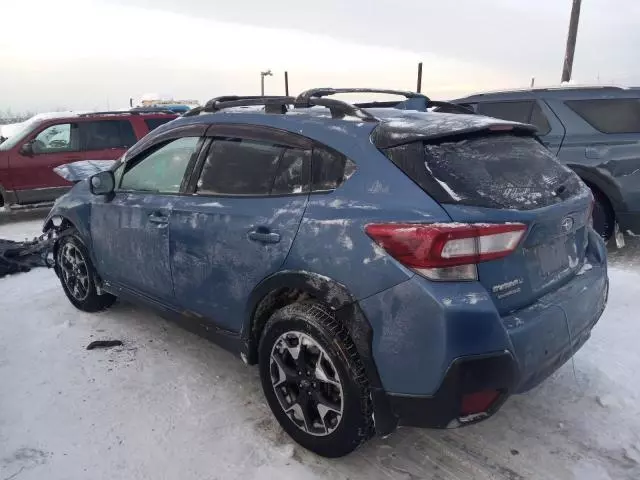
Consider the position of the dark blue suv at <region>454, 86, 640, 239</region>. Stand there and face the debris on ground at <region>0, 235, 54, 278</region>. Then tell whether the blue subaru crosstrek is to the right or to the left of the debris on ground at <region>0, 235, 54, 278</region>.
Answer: left

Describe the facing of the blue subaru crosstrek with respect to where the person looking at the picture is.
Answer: facing away from the viewer and to the left of the viewer

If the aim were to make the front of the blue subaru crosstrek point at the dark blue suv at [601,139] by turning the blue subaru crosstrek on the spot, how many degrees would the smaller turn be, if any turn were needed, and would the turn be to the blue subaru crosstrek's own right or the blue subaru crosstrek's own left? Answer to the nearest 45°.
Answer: approximately 90° to the blue subaru crosstrek's own right

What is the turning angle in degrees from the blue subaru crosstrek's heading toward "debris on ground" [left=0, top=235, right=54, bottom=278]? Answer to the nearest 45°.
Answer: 0° — it already faces it

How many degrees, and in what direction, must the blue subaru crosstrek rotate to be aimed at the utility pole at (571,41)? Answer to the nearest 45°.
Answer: approximately 90° to its right

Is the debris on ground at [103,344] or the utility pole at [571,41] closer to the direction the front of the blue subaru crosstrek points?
the debris on ground

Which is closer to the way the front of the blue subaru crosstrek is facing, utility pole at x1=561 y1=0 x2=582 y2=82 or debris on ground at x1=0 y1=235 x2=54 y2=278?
the debris on ground

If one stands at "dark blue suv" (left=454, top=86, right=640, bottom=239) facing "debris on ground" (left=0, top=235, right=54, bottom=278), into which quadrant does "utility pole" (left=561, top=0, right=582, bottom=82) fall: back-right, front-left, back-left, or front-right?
back-right

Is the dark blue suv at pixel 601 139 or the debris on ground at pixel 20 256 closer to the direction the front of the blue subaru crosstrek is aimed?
the debris on ground
